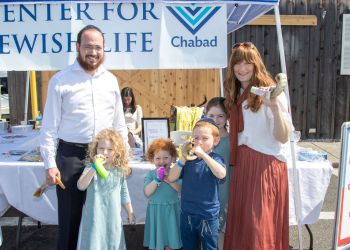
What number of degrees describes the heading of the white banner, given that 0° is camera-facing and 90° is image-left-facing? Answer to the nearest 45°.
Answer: approximately 0°

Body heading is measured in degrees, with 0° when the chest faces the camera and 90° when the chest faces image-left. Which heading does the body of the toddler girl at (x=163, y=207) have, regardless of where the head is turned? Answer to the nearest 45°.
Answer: approximately 0°
